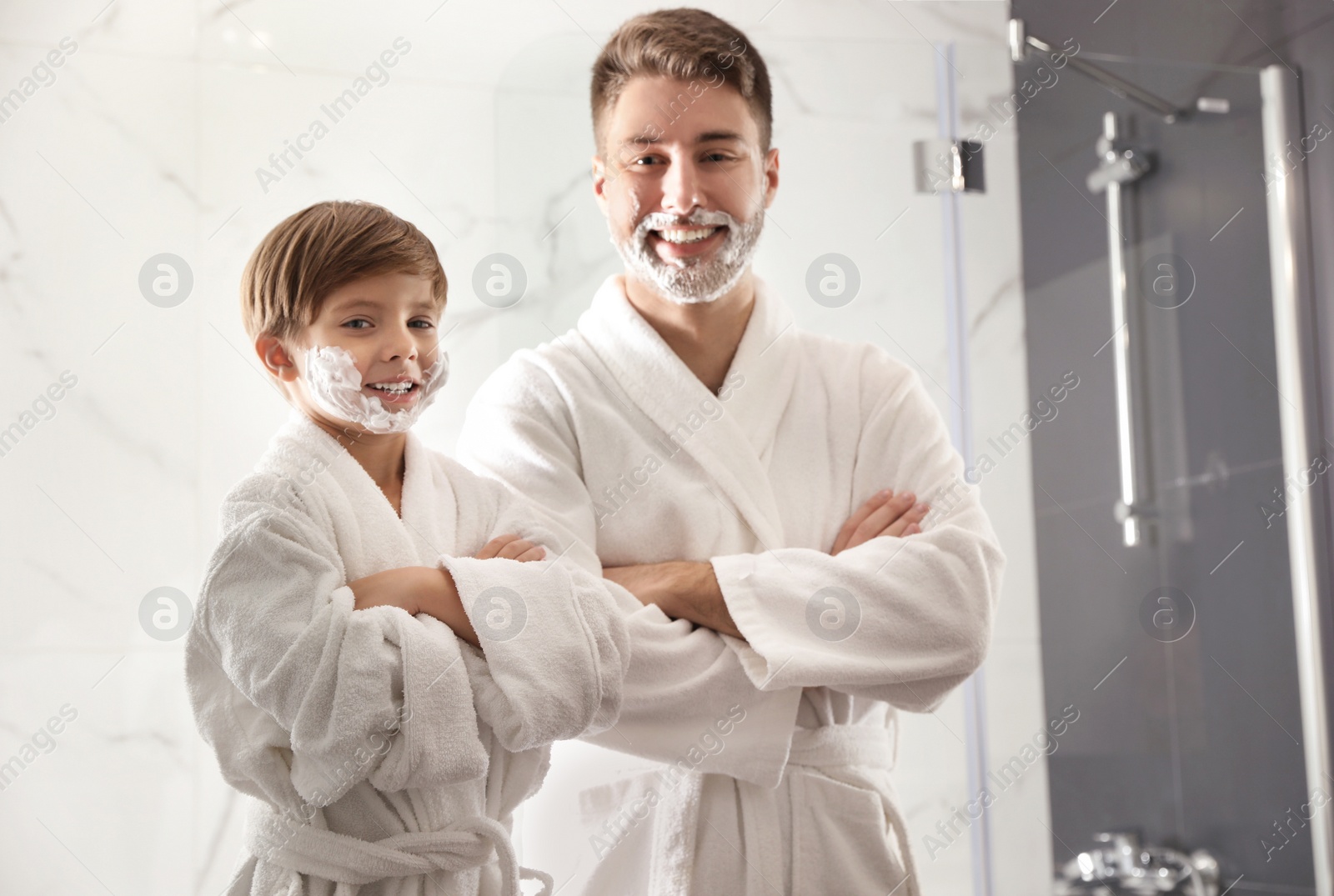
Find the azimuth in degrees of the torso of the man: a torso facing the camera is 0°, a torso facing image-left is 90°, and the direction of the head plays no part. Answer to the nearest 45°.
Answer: approximately 0°

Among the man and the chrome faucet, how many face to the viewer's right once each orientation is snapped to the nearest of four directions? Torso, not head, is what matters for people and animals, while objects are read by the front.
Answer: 0

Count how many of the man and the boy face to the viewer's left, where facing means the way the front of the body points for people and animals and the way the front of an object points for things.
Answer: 0

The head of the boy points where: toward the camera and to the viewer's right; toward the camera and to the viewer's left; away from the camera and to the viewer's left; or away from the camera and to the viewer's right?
toward the camera and to the viewer's right

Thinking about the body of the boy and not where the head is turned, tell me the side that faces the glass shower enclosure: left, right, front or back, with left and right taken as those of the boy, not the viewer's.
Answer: left

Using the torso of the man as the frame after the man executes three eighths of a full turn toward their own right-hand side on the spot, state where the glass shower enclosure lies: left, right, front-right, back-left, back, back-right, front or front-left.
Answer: right

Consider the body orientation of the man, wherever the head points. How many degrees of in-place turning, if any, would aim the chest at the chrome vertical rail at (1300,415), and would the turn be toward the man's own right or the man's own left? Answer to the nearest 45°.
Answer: approximately 135° to the man's own left

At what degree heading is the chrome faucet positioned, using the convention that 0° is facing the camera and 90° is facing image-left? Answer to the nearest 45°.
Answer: approximately 45°
